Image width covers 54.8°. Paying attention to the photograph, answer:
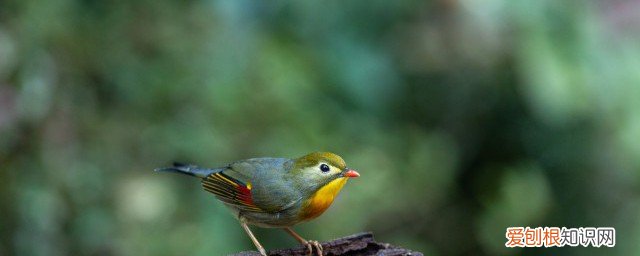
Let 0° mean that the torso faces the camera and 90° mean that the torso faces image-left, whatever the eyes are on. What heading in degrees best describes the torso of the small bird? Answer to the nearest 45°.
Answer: approximately 270°
